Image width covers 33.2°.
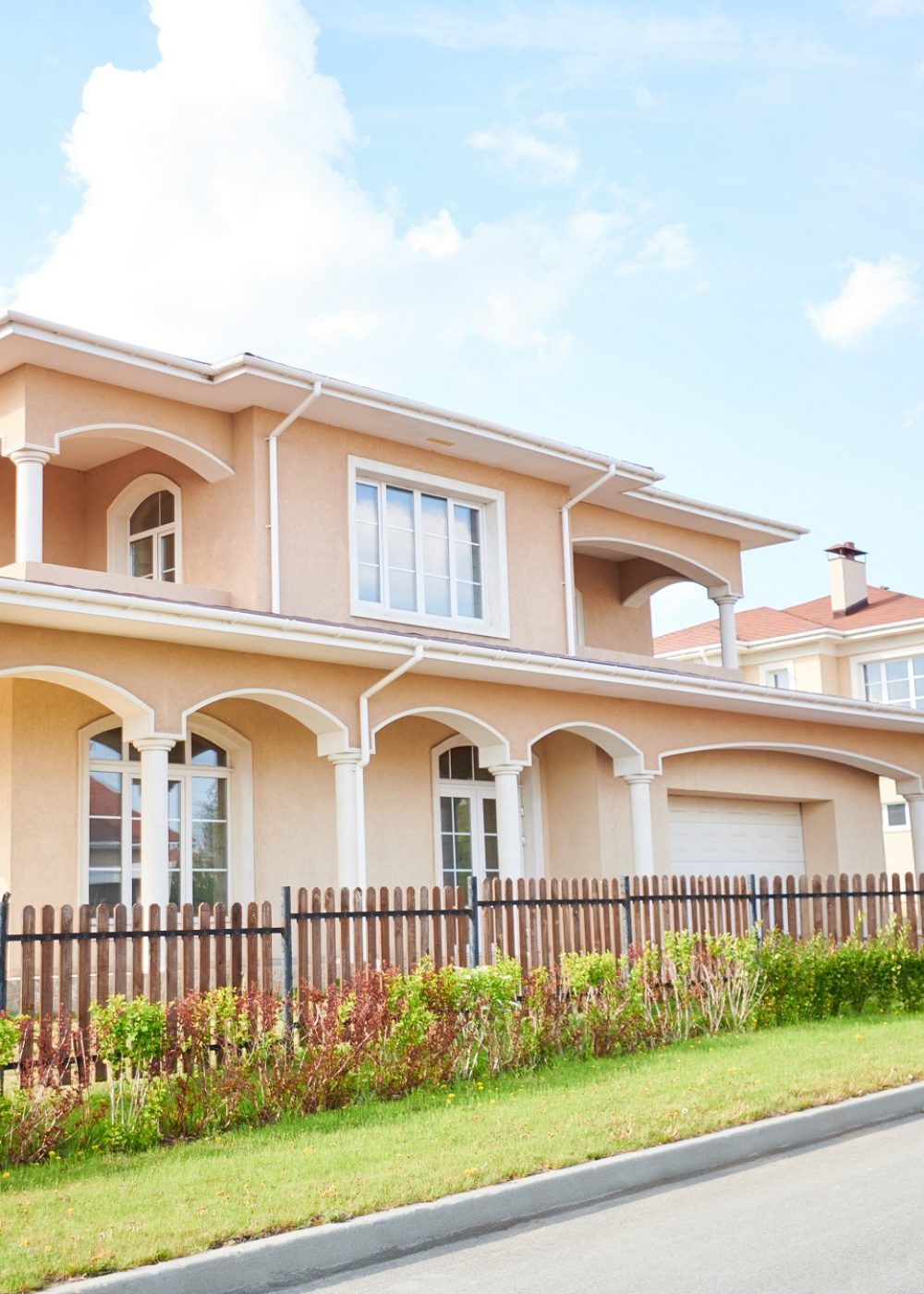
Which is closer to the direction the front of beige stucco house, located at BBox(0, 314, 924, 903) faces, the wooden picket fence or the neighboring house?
the wooden picket fence

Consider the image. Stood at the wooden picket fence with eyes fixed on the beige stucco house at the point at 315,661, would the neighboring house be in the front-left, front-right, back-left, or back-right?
front-right

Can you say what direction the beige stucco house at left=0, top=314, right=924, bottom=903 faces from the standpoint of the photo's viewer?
facing the viewer and to the right of the viewer

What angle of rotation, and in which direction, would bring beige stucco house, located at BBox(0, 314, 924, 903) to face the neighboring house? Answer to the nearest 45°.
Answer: approximately 90° to its left
